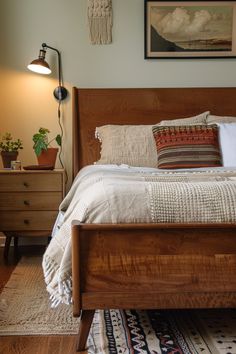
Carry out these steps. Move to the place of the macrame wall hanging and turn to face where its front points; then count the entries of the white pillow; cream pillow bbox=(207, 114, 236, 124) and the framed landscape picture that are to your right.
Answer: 0

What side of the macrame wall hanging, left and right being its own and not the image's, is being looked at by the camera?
front

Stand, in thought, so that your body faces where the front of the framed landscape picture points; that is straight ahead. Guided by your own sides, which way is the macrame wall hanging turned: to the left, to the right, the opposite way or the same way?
the same way

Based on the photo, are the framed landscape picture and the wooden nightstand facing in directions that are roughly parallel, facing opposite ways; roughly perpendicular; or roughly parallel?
roughly parallel

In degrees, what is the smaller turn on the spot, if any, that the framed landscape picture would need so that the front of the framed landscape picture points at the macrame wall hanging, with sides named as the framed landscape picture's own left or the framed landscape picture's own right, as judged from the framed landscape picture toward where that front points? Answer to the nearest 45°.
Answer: approximately 90° to the framed landscape picture's own right

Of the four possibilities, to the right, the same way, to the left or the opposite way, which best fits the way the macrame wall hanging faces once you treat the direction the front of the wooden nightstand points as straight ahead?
the same way

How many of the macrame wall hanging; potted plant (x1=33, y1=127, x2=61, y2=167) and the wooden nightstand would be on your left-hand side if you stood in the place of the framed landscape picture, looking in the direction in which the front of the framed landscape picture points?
0

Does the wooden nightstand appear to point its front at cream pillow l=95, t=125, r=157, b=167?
no

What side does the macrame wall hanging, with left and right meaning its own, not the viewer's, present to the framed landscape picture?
left

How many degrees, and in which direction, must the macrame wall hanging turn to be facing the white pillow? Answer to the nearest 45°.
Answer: approximately 45° to its left

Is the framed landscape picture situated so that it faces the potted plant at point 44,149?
no

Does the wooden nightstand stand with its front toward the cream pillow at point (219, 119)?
no

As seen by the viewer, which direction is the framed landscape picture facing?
toward the camera

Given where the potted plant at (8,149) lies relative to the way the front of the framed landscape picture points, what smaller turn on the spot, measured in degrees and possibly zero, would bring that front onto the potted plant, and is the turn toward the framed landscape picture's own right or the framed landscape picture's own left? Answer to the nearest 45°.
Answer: approximately 90° to the framed landscape picture's own right

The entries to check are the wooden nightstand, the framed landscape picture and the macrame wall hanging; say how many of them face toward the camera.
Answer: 3

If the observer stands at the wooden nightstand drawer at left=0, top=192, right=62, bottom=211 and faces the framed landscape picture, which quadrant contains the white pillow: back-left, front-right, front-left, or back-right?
front-right
